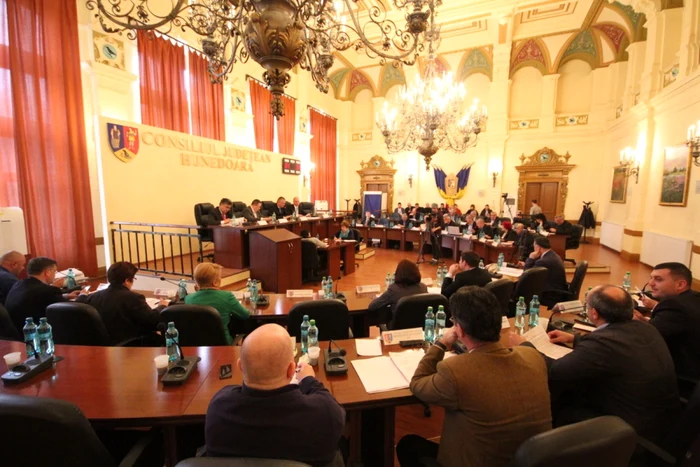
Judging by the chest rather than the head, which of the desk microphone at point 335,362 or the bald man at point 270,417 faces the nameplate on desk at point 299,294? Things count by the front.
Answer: the bald man

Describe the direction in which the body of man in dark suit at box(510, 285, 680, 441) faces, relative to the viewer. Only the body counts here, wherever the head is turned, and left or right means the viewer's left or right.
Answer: facing away from the viewer and to the left of the viewer

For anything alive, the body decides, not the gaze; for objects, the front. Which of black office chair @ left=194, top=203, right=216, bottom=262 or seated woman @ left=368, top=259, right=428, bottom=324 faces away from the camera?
the seated woman

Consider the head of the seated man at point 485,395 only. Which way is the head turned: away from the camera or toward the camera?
away from the camera

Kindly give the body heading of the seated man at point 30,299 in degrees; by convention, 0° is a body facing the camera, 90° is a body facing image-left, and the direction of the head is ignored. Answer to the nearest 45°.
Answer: approximately 225°

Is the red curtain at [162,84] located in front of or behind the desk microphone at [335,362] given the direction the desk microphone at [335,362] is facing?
behind

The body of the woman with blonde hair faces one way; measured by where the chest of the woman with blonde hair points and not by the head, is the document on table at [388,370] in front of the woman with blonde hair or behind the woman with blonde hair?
behind

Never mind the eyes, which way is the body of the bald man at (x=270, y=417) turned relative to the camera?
away from the camera

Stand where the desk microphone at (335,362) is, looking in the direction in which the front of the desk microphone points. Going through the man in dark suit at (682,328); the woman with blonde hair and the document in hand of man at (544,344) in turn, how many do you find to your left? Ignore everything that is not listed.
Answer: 2

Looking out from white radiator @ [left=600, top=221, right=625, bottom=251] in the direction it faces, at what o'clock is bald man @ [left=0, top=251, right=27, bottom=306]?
The bald man is roughly at 11 o'clock from the white radiator.

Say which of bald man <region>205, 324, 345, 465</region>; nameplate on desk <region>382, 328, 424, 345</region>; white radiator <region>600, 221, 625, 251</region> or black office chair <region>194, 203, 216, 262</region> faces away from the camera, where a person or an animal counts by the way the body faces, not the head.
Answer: the bald man

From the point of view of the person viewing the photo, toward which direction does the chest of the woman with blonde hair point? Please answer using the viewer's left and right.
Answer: facing away from the viewer

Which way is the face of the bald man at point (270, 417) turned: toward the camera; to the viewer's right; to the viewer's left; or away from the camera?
away from the camera
